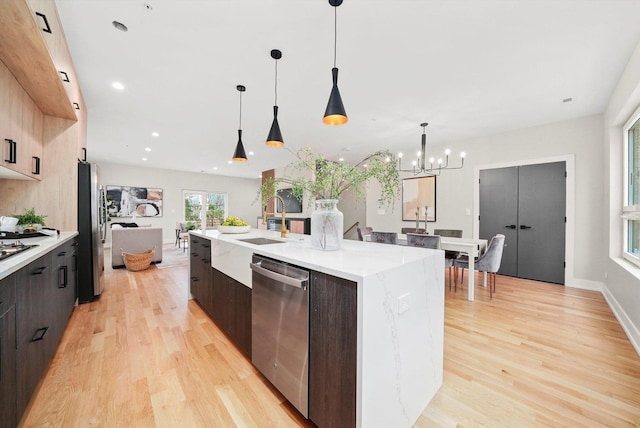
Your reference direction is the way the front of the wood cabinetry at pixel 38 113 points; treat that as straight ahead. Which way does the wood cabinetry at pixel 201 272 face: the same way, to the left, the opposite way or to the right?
the opposite way

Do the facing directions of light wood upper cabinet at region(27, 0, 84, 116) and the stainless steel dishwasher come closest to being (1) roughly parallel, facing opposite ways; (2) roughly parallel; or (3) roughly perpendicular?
roughly parallel, facing opposite ways

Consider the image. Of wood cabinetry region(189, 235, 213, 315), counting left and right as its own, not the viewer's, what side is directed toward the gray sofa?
right

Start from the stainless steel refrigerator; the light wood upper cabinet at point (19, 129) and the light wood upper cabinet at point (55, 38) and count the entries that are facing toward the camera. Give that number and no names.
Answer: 0

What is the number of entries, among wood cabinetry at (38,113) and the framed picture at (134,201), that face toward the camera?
1

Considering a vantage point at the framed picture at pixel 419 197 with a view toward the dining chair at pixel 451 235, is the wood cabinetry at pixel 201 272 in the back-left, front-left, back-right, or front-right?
front-right

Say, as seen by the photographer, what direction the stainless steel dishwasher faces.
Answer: facing the viewer and to the left of the viewer

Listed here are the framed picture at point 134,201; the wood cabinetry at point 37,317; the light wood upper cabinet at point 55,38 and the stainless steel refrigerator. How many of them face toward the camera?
1

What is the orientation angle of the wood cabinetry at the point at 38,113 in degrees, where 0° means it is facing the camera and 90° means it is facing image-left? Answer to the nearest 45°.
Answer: approximately 270°

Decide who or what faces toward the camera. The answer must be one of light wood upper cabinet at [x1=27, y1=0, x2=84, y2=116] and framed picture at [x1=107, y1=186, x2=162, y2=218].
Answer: the framed picture

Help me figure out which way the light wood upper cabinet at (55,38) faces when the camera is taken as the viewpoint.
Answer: facing to the right of the viewer
